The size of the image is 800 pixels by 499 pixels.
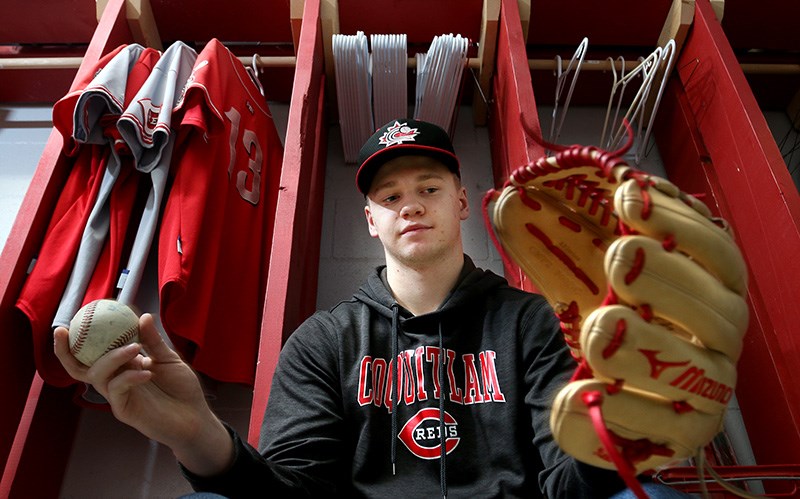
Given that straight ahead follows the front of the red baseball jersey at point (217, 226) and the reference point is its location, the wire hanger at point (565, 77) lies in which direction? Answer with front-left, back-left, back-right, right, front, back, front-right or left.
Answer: back-right

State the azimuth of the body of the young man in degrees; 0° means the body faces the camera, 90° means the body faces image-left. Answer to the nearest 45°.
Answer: approximately 0°

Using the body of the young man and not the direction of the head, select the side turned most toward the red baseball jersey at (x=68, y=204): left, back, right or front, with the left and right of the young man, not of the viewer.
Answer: right

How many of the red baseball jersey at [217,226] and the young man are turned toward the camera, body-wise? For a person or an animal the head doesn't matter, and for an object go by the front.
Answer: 1

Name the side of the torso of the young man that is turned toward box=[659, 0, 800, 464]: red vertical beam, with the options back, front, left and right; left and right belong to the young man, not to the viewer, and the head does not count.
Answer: left

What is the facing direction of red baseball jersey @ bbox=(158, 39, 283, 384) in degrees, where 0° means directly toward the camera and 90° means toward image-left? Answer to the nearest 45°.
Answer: approximately 135°
